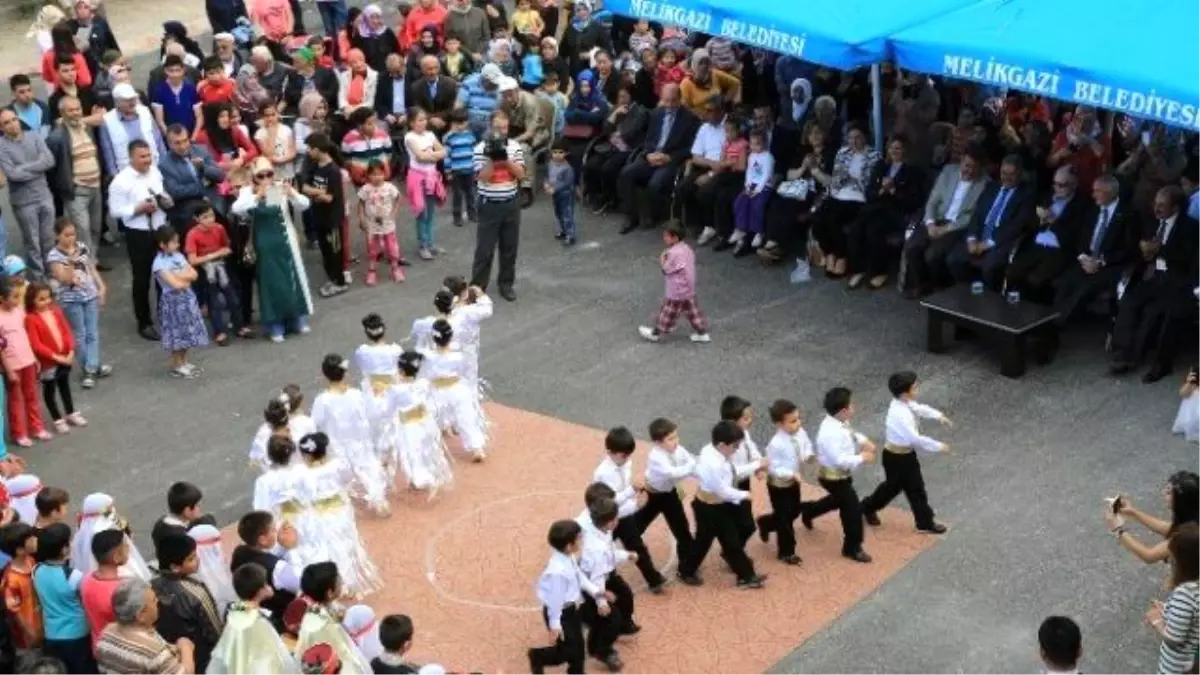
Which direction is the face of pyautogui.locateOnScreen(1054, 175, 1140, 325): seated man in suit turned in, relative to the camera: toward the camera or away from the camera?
toward the camera

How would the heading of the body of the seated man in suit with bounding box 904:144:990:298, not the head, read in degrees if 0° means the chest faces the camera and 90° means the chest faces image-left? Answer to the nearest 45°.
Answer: approximately 45°

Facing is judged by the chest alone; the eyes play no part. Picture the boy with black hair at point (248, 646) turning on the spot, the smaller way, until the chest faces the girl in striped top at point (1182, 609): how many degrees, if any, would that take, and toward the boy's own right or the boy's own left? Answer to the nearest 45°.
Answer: approximately 45° to the boy's own right

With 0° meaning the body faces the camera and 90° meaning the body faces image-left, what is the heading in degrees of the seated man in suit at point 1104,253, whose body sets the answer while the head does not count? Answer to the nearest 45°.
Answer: approximately 45°

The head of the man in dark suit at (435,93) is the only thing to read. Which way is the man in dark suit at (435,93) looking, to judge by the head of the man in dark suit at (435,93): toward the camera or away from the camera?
toward the camera

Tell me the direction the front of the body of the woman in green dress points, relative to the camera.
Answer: toward the camera

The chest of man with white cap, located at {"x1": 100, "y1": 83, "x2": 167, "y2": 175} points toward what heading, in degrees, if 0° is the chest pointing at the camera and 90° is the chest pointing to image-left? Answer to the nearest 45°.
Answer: approximately 315°

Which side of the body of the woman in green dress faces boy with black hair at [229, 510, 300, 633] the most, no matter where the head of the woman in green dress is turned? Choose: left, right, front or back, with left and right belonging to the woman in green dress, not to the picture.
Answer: front

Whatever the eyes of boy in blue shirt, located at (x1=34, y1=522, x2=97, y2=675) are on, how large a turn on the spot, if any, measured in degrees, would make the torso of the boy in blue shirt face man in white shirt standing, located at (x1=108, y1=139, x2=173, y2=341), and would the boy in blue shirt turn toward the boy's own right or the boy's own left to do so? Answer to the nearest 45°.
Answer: approximately 45° to the boy's own left

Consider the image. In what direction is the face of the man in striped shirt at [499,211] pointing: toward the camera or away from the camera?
toward the camera

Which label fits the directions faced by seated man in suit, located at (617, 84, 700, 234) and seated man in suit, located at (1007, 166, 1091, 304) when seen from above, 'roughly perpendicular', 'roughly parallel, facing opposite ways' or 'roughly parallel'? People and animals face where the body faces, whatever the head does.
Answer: roughly parallel

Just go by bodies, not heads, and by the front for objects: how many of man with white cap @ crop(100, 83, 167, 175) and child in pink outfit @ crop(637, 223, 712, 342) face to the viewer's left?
1

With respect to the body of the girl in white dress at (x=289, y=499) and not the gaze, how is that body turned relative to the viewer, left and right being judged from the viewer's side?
facing away from the viewer and to the right of the viewer

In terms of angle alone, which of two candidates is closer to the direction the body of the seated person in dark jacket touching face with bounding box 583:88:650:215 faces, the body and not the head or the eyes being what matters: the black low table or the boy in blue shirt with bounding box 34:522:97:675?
the boy in blue shirt

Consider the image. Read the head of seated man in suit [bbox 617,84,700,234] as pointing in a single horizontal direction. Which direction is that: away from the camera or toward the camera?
toward the camera
